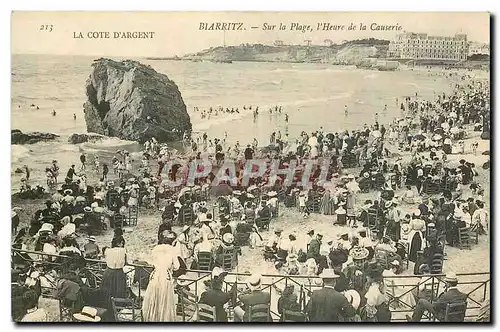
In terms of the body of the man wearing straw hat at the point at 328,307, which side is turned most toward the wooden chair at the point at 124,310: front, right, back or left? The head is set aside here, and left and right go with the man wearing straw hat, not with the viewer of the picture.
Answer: left

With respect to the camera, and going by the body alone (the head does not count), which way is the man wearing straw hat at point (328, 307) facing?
away from the camera

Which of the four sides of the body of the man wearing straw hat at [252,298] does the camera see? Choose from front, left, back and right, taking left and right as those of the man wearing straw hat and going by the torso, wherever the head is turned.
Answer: back

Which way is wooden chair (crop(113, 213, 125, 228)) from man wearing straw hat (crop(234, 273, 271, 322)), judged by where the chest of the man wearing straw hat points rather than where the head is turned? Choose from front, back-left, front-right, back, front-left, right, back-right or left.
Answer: left

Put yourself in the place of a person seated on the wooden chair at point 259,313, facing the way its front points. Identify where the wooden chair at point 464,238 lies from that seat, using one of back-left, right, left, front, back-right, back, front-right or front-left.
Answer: right

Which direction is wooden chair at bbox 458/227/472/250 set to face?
away from the camera

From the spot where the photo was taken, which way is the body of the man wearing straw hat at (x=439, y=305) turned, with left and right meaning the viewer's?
facing away from the viewer and to the left of the viewer

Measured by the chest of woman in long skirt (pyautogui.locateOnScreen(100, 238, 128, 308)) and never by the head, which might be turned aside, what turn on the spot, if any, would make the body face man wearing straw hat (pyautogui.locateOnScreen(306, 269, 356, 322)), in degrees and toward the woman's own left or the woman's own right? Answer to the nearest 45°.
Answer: approximately 90° to the woman's own right

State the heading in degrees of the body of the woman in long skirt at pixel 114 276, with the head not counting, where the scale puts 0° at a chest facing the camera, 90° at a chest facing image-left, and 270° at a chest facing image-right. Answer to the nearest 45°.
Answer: approximately 180°
